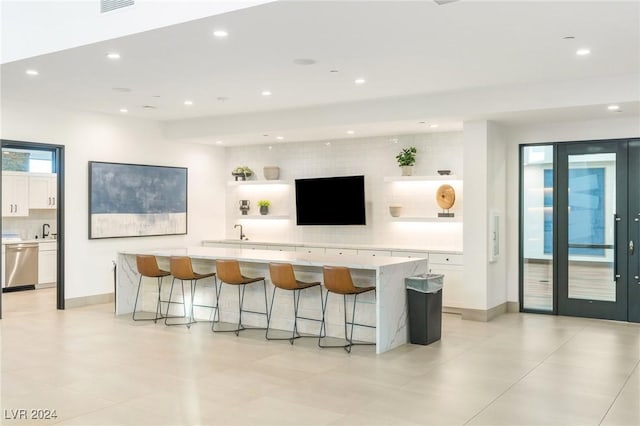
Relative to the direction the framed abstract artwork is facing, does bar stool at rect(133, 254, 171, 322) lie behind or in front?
in front

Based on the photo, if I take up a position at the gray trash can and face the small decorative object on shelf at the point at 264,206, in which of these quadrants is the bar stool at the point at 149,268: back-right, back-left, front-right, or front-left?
front-left

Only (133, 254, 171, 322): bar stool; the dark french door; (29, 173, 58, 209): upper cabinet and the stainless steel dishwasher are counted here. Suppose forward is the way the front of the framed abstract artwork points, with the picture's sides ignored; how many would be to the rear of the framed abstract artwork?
2

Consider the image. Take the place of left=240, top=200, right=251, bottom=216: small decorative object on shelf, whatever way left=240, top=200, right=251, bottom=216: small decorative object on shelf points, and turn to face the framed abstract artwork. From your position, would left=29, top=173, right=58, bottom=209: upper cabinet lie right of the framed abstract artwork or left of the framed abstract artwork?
right

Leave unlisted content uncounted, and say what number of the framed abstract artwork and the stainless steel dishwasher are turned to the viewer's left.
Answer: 0

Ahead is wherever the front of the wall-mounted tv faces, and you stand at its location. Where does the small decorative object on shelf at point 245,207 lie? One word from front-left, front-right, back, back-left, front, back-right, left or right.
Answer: right

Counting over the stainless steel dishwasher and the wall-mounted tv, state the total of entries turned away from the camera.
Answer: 0

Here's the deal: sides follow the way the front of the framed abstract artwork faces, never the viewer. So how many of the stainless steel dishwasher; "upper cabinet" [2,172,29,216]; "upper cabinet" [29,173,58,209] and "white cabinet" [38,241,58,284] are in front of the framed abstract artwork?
0

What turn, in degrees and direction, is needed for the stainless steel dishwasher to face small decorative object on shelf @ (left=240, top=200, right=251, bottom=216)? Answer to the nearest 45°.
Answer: approximately 45° to its left

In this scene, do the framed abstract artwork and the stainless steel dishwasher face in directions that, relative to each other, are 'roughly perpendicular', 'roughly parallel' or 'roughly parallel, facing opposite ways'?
roughly parallel

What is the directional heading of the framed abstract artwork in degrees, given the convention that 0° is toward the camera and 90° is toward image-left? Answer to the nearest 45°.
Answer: approximately 315°

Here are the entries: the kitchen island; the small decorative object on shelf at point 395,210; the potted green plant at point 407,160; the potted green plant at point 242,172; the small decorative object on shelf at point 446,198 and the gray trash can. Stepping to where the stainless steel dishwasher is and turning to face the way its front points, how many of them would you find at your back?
0

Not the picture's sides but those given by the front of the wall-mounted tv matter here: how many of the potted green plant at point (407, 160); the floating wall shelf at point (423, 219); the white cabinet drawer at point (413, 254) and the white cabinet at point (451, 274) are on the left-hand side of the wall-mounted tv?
4

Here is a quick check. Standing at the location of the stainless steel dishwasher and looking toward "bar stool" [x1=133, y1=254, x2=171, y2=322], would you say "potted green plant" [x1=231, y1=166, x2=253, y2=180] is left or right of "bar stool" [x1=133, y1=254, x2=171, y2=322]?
left

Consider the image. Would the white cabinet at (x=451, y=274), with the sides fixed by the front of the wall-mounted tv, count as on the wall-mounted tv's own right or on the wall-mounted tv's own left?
on the wall-mounted tv's own left

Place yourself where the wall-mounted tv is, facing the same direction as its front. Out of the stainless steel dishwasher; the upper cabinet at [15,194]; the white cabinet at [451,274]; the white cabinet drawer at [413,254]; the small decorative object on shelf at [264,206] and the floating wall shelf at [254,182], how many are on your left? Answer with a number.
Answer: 2
